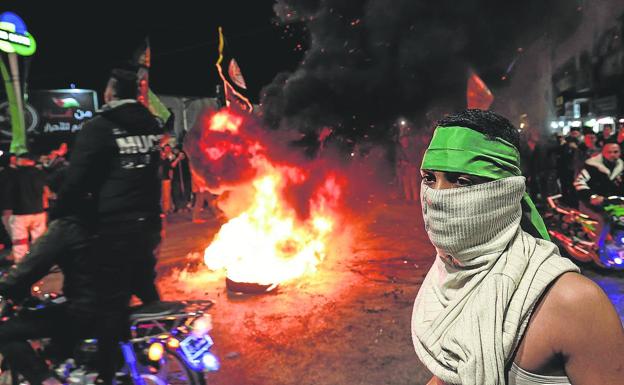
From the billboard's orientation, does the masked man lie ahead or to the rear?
ahead

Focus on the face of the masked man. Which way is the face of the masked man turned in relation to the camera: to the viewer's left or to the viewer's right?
to the viewer's left

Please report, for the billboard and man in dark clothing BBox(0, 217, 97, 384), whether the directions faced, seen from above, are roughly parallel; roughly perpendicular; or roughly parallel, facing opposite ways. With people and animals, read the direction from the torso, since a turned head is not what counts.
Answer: roughly perpendicular

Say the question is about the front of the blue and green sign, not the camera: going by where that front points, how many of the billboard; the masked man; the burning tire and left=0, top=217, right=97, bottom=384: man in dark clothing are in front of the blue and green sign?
3
